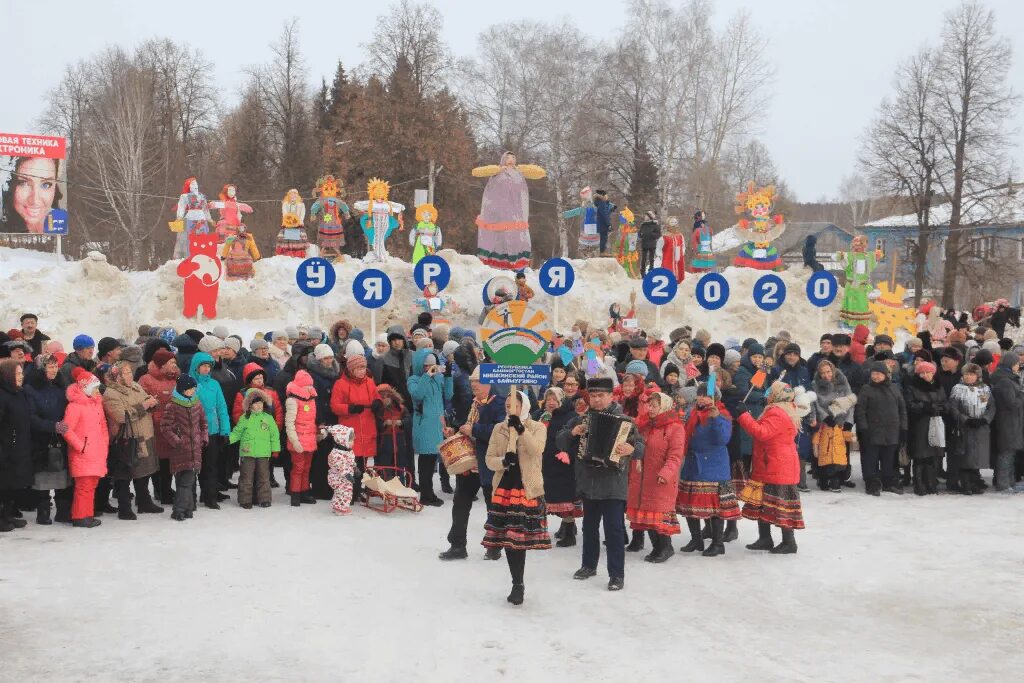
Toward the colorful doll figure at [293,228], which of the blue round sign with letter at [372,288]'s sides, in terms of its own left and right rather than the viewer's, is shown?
back

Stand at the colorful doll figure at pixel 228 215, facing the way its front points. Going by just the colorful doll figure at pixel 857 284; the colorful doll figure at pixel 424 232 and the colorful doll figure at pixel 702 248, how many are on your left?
3

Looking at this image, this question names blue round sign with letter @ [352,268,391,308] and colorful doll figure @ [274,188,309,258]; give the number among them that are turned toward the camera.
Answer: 2

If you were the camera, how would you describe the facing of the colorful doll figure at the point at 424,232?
facing the viewer

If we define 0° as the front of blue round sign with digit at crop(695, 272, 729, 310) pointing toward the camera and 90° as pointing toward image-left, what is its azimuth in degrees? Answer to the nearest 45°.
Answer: approximately 0°

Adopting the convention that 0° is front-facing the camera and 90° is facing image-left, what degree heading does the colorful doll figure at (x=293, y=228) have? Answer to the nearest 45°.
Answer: approximately 0°

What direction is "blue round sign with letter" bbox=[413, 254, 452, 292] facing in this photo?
toward the camera

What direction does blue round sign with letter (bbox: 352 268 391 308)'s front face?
toward the camera

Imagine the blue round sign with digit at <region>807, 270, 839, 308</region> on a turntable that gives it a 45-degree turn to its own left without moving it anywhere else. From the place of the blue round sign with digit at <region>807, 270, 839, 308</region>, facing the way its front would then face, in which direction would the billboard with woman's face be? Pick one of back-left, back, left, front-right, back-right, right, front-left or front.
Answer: back-right

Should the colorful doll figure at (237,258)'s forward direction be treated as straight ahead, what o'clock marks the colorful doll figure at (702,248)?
the colorful doll figure at (702,248) is roughly at 9 o'clock from the colorful doll figure at (237,258).

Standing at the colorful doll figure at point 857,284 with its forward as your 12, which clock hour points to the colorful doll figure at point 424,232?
the colorful doll figure at point 424,232 is roughly at 2 o'clock from the colorful doll figure at point 857,284.

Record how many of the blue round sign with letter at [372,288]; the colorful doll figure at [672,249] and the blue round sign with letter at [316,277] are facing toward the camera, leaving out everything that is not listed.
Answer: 3

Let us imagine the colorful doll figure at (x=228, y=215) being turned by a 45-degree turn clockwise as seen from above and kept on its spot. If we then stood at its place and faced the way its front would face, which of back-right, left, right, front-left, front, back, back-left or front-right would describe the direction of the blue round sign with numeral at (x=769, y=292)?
left

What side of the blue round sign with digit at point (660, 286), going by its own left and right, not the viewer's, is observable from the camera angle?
front
